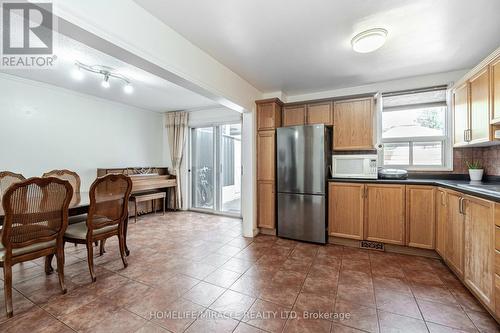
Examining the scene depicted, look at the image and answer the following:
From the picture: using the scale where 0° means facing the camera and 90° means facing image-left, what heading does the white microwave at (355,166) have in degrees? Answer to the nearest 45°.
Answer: approximately 0°

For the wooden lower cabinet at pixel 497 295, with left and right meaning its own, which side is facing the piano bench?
front

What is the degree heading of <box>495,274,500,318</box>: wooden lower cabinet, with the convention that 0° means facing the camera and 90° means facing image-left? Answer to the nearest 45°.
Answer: approximately 90°

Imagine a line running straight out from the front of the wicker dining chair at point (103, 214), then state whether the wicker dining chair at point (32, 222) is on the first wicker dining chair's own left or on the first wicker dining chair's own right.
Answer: on the first wicker dining chair's own left

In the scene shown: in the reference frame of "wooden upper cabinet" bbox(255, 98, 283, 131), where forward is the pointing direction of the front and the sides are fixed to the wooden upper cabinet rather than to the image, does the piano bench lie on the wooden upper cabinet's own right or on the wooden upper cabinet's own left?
on the wooden upper cabinet's own right

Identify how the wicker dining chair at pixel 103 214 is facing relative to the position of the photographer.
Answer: facing away from the viewer and to the left of the viewer

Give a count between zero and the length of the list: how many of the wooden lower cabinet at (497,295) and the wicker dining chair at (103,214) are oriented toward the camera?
0

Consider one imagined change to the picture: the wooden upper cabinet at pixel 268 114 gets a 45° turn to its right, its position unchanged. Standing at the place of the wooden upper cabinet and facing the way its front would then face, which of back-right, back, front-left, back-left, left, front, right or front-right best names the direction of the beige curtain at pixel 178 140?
front-right

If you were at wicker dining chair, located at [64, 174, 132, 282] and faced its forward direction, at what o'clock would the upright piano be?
The upright piano is roughly at 2 o'clock from the wicker dining chair.

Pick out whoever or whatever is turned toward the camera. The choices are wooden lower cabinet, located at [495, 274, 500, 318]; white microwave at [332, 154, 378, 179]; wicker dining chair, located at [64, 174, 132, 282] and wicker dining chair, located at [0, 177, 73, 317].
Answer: the white microwave

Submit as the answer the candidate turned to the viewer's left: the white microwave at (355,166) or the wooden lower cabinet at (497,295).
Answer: the wooden lower cabinet
